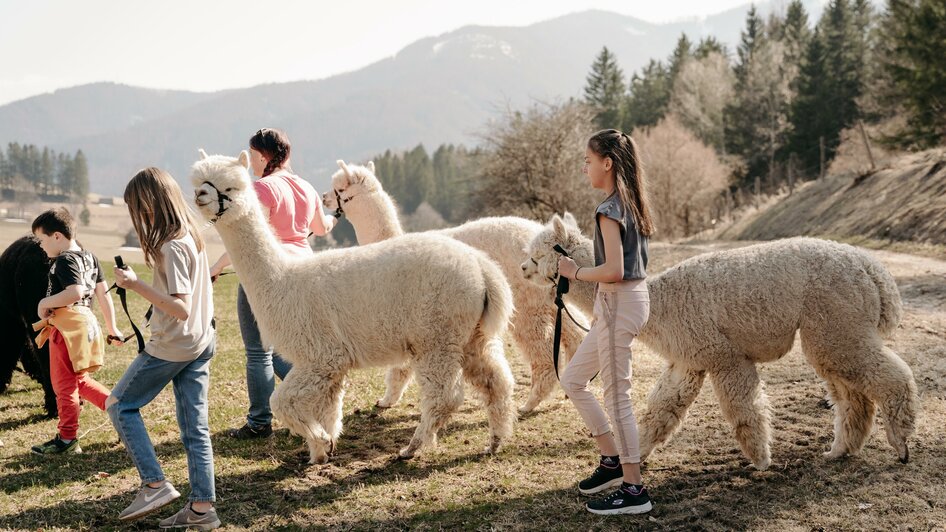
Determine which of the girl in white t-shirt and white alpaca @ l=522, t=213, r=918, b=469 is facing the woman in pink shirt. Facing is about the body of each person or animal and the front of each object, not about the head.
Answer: the white alpaca

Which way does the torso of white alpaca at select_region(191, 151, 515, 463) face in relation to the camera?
to the viewer's left

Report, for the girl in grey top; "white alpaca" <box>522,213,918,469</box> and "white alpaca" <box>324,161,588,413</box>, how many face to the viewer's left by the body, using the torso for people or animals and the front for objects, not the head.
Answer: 3

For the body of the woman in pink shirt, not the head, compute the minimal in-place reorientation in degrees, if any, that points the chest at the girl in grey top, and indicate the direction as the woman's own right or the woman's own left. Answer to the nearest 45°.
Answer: approximately 180°

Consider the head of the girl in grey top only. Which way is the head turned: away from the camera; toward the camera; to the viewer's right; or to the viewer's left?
to the viewer's left

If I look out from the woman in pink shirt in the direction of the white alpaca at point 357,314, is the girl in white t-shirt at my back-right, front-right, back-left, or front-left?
front-right

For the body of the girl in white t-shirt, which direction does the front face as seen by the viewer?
to the viewer's left

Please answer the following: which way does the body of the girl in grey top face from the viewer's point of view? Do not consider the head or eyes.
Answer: to the viewer's left

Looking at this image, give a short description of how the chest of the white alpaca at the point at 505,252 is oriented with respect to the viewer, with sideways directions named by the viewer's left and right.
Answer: facing to the left of the viewer

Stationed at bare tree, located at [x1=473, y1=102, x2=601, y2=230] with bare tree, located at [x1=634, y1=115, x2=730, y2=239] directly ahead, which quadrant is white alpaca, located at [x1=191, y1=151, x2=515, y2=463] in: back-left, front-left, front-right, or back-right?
back-right

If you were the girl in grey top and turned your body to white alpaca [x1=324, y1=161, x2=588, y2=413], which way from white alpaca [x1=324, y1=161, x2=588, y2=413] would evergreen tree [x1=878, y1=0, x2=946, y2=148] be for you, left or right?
right

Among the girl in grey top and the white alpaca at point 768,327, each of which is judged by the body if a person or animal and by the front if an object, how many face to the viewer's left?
2

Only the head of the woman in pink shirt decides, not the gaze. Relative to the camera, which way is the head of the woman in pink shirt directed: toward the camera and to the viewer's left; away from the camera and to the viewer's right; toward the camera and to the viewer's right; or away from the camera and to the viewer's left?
away from the camera and to the viewer's left

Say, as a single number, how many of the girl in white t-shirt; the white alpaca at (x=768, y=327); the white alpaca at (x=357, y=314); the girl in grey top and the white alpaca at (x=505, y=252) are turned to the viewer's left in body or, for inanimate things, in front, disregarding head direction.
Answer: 5

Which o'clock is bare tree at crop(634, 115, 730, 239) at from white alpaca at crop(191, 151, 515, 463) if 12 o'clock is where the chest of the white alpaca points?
The bare tree is roughly at 4 o'clock from the white alpaca.

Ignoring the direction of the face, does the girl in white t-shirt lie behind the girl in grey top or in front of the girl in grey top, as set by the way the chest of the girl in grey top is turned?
in front

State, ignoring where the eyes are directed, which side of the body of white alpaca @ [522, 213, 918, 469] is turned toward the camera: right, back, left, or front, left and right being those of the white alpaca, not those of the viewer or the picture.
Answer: left

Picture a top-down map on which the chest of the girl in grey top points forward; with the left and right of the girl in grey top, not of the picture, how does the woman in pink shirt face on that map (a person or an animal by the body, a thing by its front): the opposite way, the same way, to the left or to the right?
the same way

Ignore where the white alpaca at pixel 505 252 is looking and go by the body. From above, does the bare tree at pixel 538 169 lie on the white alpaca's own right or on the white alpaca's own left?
on the white alpaca's own right

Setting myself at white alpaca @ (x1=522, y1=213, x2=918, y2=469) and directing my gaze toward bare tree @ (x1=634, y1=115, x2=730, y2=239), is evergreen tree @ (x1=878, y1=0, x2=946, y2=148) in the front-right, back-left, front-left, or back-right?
front-right
